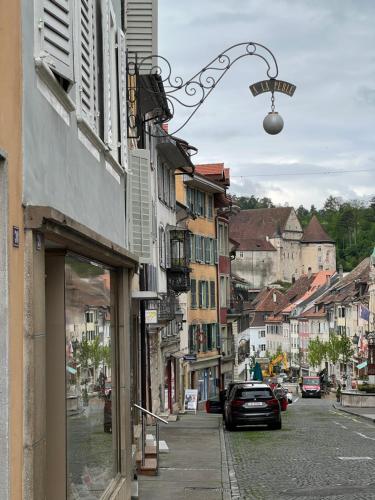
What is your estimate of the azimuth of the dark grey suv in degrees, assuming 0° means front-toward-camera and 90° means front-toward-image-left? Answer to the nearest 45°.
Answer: approximately 180°

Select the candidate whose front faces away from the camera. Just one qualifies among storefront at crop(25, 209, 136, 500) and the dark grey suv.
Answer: the dark grey suv

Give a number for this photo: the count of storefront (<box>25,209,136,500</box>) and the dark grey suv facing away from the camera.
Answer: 1

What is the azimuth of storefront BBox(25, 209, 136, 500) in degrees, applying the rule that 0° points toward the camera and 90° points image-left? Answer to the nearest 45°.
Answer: approximately 315°

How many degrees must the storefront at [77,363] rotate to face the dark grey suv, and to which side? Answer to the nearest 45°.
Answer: approximately 135° to its left
